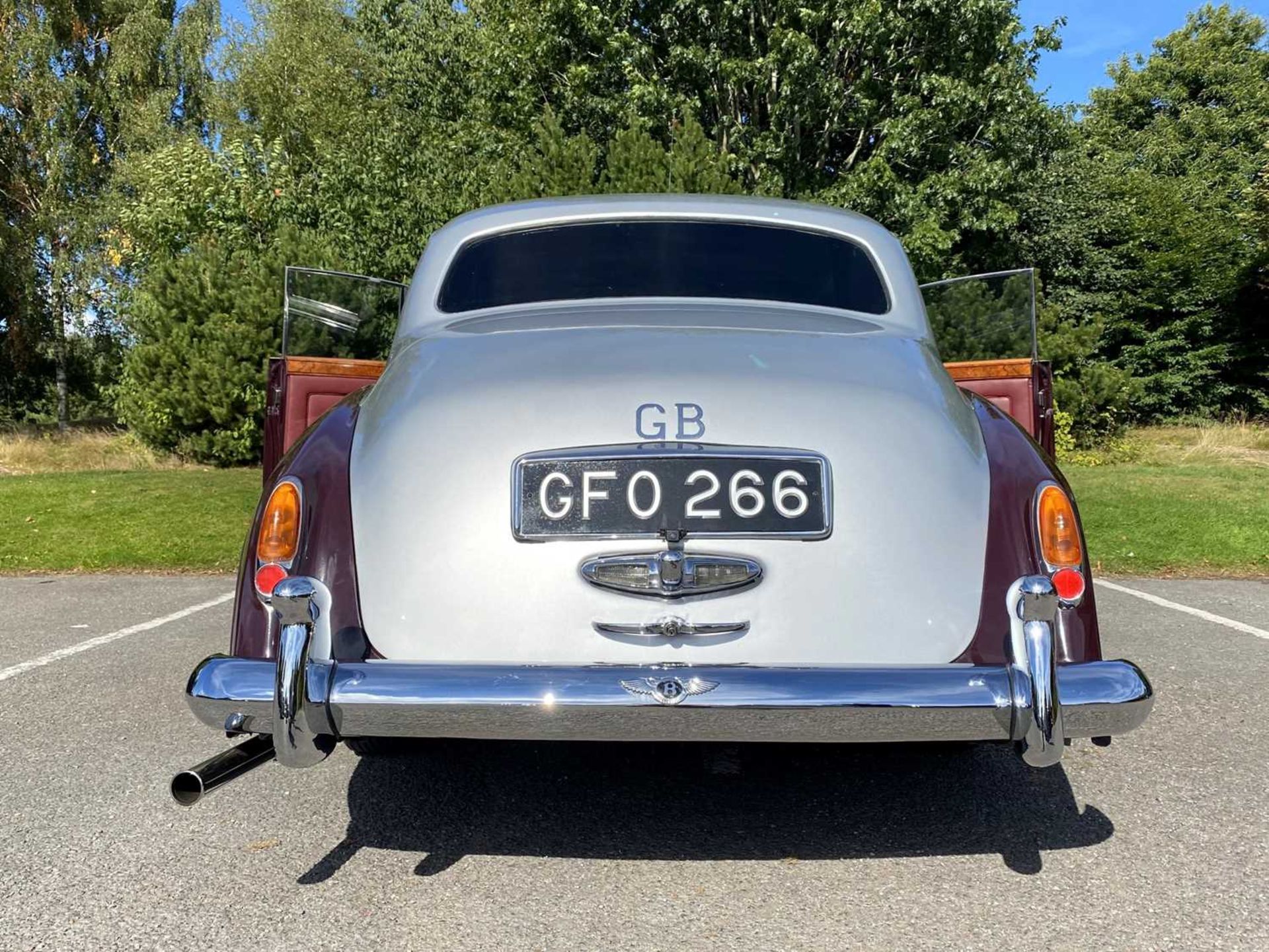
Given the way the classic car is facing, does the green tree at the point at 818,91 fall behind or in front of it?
in front

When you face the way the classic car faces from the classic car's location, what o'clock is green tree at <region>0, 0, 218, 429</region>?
The green tree is roughly at 11 o'clock from the classic car.

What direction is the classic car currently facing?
away from the camera

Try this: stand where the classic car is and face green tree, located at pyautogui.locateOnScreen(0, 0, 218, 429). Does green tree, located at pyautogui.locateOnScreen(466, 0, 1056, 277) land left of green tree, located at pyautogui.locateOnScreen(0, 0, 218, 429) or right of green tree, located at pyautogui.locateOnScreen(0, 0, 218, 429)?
right

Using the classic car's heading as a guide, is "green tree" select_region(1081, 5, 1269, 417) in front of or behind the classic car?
in front

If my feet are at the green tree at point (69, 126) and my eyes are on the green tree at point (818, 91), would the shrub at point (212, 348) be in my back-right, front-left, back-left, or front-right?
front-right

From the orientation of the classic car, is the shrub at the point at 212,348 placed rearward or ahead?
ahead

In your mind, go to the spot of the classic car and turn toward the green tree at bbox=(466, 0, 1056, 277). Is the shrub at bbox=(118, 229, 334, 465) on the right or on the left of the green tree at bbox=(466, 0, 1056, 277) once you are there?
left

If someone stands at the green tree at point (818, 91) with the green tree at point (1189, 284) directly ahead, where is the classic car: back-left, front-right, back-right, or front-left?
back-right
